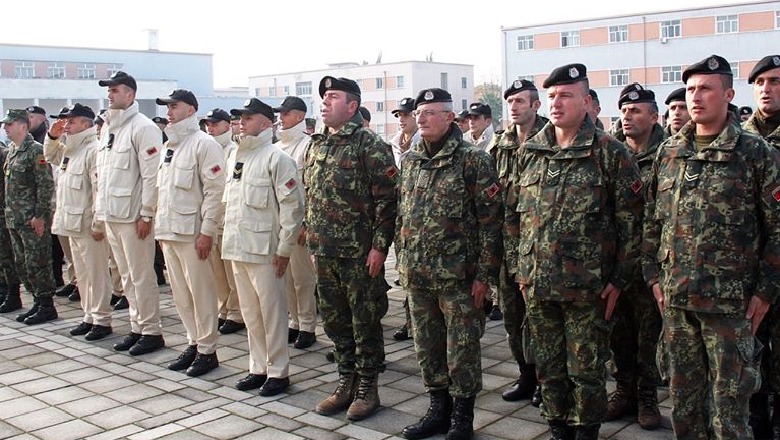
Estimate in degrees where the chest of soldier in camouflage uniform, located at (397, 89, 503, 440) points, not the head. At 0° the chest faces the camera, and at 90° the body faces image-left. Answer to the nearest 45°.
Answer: approximately 45°

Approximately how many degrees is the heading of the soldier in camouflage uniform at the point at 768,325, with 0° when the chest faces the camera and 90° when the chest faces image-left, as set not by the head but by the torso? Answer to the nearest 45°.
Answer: approximately 45°

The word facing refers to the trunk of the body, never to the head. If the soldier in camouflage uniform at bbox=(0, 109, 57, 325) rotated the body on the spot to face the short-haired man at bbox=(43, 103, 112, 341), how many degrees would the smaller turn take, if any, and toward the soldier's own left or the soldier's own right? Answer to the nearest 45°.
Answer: approximately 90° to the soldier's own left

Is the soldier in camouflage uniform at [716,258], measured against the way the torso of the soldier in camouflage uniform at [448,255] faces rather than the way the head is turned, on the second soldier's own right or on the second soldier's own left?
on the second soldier's own left

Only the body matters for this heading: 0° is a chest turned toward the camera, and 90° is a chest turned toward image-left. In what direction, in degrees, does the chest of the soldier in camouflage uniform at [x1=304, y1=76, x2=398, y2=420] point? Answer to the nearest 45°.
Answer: approximately 45°

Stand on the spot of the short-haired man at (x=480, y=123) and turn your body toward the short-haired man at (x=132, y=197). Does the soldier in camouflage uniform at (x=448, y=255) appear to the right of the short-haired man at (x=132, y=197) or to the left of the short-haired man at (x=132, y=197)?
left

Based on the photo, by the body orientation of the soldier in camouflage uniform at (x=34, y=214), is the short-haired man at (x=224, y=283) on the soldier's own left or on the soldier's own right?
on the soldier's own left

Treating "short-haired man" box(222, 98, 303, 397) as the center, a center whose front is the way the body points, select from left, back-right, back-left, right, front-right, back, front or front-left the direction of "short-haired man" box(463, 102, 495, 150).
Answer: back

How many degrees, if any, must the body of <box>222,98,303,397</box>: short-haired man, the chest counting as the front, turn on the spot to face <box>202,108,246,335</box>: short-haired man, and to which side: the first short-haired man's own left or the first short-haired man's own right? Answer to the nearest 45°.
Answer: approximately 135° to the first short-haired man's own right
